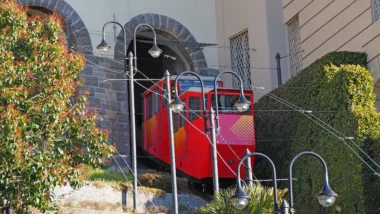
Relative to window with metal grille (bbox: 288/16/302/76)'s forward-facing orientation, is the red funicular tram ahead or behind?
ahead

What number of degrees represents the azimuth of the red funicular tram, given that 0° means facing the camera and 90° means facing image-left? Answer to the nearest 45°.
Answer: approximately 315°

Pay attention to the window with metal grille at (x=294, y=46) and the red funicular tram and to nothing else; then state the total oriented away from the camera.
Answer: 0

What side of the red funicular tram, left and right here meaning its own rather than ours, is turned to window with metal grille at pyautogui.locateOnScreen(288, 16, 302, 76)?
left

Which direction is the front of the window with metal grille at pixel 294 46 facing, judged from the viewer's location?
facing the viewer and to the left of the viewer

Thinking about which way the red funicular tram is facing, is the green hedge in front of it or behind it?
in front
